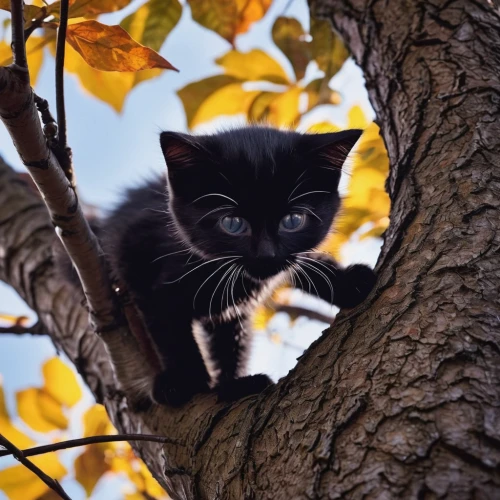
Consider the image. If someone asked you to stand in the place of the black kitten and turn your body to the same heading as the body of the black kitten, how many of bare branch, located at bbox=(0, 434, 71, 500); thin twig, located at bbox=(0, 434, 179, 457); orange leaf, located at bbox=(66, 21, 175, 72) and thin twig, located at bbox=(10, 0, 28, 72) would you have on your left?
0

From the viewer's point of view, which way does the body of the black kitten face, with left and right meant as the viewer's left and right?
facing the viewer and to the right of the viewer

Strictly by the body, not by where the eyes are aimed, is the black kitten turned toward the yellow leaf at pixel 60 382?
no

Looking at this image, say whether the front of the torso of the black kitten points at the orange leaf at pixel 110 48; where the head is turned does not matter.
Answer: no

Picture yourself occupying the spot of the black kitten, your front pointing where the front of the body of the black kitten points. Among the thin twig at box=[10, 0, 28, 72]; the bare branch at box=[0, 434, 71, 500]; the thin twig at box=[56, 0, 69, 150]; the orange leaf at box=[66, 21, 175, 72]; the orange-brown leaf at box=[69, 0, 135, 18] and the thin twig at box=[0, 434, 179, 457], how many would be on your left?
0
